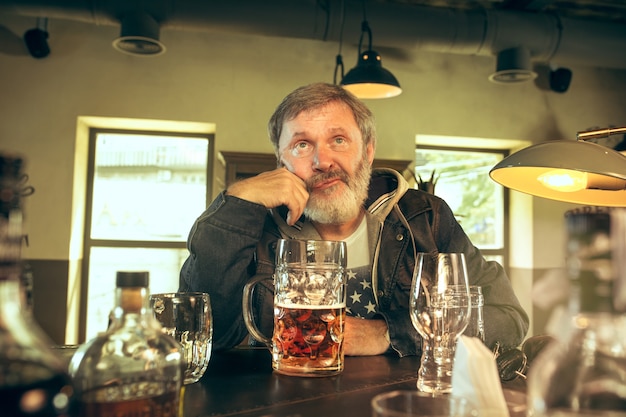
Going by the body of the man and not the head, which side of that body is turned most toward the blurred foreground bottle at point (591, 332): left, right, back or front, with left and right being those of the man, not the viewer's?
front

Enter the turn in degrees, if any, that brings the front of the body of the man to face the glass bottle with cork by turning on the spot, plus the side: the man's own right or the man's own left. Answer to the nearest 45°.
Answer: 0° — they already face it

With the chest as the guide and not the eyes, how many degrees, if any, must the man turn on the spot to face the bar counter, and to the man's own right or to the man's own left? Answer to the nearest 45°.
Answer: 0° — they already face it

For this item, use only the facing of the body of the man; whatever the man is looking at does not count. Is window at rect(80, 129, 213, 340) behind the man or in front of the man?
behind

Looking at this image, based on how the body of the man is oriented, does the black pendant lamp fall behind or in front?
behind

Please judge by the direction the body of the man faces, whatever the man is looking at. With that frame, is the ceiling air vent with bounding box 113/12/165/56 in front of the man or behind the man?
behind

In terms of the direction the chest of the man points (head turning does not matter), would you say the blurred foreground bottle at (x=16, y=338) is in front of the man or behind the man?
in front

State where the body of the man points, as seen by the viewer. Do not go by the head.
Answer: toward the camera

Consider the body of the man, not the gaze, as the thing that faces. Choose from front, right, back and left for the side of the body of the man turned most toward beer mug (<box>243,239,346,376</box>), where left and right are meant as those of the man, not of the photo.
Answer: front

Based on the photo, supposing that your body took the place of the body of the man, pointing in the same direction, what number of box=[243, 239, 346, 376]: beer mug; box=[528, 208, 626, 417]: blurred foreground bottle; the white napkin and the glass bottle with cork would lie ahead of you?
4

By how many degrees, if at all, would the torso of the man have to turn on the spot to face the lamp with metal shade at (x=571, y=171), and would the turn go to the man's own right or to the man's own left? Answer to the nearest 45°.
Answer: approximately 45° to the man's own left

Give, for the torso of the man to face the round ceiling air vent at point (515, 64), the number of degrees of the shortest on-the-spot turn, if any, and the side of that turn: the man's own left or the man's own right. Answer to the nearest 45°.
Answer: approximately 135° to the man's own left

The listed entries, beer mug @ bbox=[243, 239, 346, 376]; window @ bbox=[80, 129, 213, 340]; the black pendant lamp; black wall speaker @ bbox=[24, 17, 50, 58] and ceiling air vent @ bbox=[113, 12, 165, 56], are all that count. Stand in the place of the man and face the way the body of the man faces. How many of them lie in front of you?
1

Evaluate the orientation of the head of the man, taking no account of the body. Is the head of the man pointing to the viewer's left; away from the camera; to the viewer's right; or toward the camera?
toward the camera
